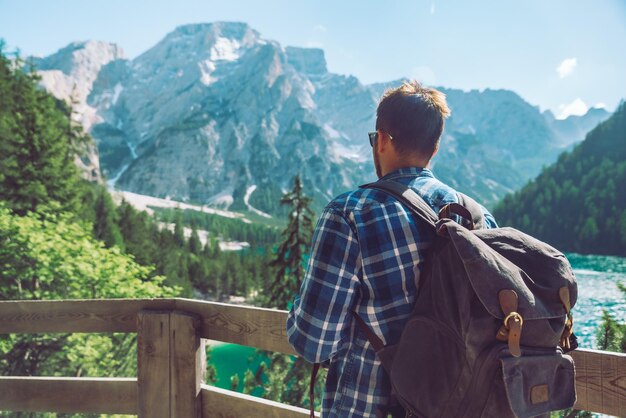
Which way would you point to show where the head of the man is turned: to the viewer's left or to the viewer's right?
to the viewer's left

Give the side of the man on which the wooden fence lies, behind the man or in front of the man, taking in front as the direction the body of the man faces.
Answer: in front

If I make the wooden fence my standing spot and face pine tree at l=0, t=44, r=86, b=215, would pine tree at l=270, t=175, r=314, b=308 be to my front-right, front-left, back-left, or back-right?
front-right

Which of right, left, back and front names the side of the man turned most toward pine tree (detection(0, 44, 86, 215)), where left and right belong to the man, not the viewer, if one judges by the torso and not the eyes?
front

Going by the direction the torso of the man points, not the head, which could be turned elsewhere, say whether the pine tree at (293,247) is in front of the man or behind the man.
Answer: in front

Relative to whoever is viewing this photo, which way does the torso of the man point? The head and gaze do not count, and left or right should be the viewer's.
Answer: facing away from the viewer and to the left of the viewer
